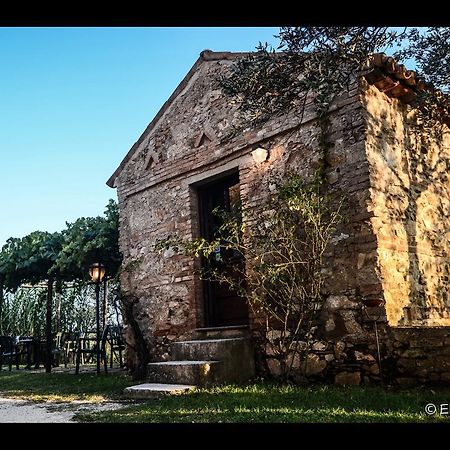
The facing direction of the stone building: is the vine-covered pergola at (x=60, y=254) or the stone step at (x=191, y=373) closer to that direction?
the stone step

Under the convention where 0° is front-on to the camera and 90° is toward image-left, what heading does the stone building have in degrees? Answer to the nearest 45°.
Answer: approximately 45°

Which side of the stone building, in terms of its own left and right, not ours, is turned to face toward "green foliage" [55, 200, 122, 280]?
right

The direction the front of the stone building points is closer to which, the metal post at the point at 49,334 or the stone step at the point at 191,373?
the stone step

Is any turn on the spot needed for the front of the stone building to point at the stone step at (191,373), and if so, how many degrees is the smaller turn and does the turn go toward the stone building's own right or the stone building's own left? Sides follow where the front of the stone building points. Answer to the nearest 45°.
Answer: approximately 45° to the stone building's own right
